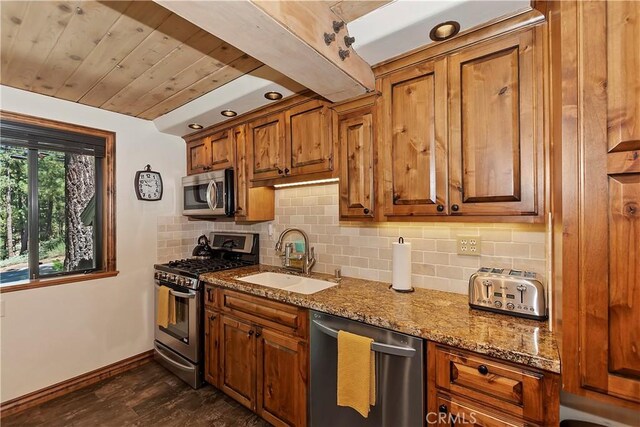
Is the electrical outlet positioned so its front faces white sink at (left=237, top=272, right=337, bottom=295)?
no

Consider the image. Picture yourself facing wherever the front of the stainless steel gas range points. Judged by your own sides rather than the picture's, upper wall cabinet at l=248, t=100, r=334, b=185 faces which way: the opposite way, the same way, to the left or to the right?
the same way

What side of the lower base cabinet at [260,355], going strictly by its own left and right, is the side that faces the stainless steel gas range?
right

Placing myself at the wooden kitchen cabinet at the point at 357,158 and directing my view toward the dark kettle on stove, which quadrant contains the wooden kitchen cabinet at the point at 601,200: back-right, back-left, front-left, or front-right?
back-left

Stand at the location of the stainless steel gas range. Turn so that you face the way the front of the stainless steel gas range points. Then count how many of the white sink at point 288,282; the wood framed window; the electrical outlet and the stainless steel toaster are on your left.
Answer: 3

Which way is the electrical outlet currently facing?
toward the camera

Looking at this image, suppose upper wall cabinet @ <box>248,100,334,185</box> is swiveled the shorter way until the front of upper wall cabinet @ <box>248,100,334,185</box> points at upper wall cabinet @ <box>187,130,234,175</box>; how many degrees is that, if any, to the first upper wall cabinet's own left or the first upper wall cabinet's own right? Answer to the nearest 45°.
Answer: approximately 90° to the first upper wall cabinet's own right

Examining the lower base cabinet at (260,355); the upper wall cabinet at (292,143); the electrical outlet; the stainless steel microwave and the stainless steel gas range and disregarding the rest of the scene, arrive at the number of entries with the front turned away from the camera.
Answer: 0

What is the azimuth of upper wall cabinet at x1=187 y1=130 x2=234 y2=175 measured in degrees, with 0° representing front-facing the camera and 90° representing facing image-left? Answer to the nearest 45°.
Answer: approximately 45°

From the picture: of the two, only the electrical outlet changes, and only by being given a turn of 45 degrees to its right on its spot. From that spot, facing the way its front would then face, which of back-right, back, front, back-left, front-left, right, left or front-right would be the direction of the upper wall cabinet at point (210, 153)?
front-right

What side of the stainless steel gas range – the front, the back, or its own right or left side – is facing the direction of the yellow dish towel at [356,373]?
left

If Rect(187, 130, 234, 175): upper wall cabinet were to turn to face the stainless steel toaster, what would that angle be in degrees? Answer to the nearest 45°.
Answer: approximately 90° to its left

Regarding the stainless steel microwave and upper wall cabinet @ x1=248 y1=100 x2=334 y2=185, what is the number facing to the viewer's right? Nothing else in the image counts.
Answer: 0

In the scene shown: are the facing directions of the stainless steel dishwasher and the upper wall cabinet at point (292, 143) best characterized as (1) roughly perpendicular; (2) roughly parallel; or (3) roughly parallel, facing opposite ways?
roughly parallel

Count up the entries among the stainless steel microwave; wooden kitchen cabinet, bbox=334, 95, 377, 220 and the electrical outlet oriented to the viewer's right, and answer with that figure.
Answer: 0

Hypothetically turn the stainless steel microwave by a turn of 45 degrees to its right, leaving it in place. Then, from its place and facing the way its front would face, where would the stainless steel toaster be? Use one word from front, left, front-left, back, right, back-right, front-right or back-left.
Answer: back-left

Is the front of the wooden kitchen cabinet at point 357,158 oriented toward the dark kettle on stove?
no

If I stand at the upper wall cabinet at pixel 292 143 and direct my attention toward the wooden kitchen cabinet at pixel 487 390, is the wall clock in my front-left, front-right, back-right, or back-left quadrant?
back-right
